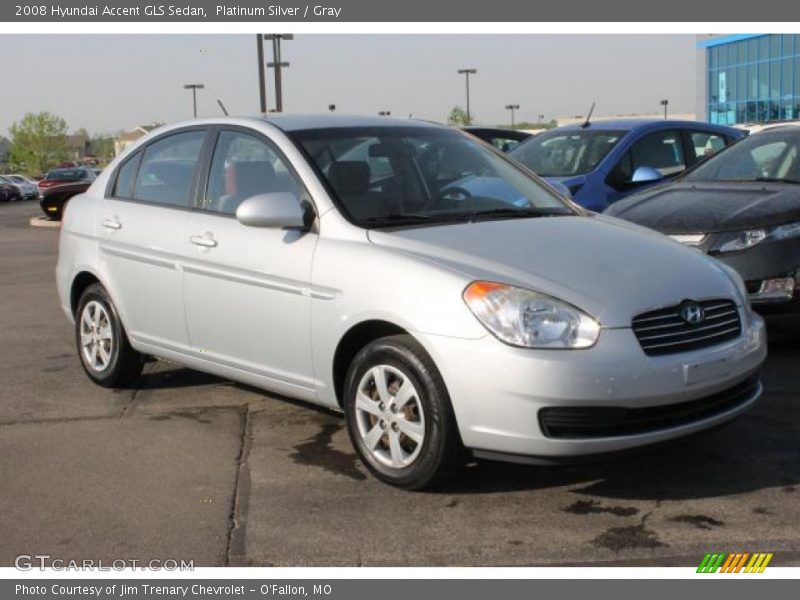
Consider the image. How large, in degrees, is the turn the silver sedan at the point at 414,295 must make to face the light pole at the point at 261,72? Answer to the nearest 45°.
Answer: approximately 135° to its left

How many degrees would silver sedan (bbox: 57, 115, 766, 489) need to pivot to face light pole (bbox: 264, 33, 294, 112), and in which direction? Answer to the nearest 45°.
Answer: approximately 135° to its left

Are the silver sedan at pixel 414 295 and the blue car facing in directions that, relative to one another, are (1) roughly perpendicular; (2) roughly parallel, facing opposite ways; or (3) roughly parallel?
roughly perpendicular

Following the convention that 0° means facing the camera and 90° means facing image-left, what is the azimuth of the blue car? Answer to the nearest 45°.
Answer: approximately 45°

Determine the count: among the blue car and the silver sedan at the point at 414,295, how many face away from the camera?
0

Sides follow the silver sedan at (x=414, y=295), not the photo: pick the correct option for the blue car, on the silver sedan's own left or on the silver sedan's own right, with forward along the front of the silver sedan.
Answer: on the silver sedan's own left

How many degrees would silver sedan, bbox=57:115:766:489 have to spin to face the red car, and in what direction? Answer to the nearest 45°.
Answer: approximately 135° to its left

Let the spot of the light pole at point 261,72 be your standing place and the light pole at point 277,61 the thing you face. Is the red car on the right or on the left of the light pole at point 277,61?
left

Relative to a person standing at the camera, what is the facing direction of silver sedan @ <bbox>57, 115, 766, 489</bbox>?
facing the viewer and to the right of the viewer

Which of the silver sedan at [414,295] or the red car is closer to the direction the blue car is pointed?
the silver sedan
